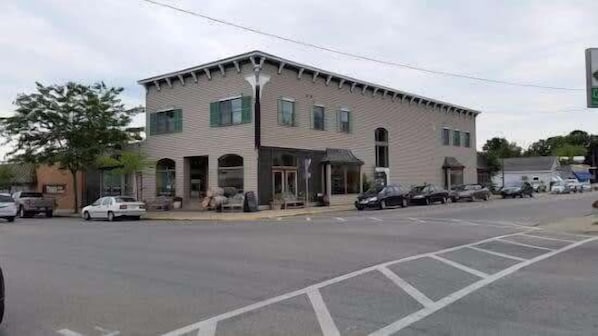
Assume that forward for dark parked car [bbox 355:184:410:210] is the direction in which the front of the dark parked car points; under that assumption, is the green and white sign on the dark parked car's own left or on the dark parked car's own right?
on the dark parked car's own left

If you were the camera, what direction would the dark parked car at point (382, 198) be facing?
facing the viewer and to the left of the viewer

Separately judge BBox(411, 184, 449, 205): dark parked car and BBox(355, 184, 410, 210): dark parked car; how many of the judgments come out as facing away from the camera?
0

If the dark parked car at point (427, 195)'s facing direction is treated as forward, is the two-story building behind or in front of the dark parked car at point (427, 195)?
in front

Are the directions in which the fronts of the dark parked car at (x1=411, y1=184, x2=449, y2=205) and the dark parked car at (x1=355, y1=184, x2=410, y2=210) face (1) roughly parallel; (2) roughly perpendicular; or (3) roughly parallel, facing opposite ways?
roughly parallel

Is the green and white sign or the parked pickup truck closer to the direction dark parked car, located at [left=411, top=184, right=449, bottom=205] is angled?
the parked pickup truck

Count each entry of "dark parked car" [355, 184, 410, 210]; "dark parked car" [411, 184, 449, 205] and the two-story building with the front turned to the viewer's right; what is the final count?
0

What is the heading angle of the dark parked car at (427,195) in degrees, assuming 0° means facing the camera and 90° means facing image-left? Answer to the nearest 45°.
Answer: approximately 45°

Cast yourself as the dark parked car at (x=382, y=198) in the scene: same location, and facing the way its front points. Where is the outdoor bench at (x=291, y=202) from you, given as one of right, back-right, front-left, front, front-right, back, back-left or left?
front-right
